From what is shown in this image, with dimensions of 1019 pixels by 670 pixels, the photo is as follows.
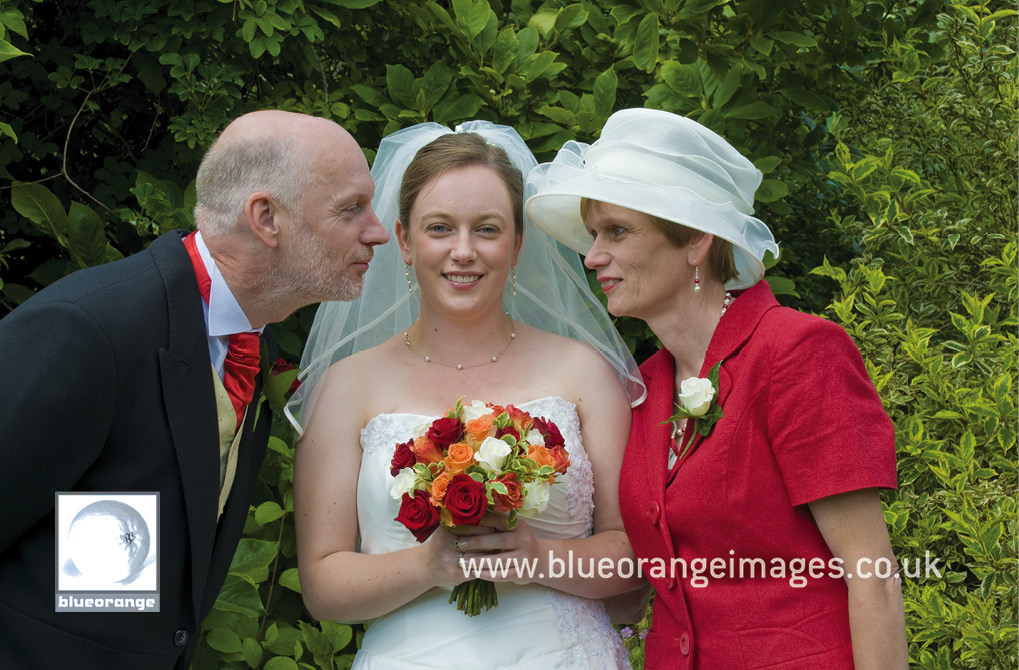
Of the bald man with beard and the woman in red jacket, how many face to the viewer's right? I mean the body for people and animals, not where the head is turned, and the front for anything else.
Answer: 1

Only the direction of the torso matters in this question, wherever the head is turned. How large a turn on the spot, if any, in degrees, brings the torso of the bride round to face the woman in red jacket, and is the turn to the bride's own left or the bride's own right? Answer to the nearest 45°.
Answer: approximately 45° to the bride's own left

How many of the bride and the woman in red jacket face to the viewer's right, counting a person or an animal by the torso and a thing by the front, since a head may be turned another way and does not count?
0

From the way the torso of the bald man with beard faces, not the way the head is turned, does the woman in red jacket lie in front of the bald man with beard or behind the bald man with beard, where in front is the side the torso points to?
in front

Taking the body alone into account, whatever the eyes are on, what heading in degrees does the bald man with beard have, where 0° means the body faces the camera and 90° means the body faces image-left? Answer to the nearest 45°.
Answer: approximately 270°

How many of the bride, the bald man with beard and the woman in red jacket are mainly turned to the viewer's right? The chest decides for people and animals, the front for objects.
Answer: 1

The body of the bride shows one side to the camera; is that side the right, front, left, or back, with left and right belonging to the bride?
front

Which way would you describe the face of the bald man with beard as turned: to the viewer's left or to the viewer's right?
to the viewer's right

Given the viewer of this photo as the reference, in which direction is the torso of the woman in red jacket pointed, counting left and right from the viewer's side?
facing the viewer and to the left of the viewer

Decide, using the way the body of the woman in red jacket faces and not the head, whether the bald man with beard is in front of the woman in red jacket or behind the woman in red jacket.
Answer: in front

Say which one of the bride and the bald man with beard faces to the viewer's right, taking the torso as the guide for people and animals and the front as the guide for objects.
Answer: the bald man with beard
